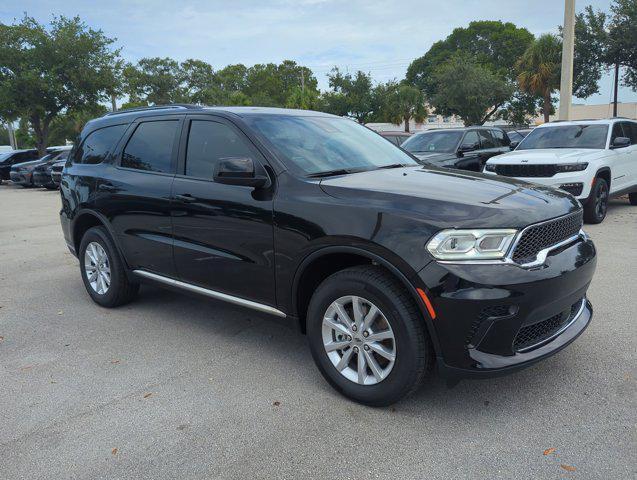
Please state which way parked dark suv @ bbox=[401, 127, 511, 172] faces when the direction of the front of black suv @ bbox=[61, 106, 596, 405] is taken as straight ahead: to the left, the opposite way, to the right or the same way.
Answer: to the right

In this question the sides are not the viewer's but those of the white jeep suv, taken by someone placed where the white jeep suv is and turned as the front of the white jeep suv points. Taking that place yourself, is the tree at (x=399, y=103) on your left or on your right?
on your right

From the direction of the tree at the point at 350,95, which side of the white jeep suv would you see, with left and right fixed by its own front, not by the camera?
right

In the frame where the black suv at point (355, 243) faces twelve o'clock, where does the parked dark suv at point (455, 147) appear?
The parked dark suv is roughly at 8 o'clock from the black suv.

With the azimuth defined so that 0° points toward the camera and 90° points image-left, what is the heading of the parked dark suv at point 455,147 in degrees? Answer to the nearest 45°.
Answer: approximately 45°

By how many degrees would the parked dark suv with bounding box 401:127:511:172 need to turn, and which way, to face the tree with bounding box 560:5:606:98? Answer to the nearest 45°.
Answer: approximately 180°

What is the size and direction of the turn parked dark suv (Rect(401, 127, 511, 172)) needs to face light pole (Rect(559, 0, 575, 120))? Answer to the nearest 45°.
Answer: approximately 180°

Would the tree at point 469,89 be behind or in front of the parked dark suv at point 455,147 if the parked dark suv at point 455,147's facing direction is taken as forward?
behind

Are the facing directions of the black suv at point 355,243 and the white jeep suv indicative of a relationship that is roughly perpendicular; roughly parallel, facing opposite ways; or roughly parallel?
roughly perpendicular

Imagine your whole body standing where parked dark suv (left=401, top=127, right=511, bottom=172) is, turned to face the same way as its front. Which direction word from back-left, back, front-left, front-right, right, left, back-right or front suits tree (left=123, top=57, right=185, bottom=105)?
right

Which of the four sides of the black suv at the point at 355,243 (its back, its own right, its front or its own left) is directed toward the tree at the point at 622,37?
left

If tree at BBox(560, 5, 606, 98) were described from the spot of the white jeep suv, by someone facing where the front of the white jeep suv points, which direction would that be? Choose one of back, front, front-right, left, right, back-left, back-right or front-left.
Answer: back-right

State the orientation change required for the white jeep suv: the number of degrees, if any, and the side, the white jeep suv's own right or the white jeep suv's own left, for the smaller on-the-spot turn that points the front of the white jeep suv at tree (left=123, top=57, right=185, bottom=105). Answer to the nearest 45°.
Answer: approximately 90° to the white jeep suv's own right
